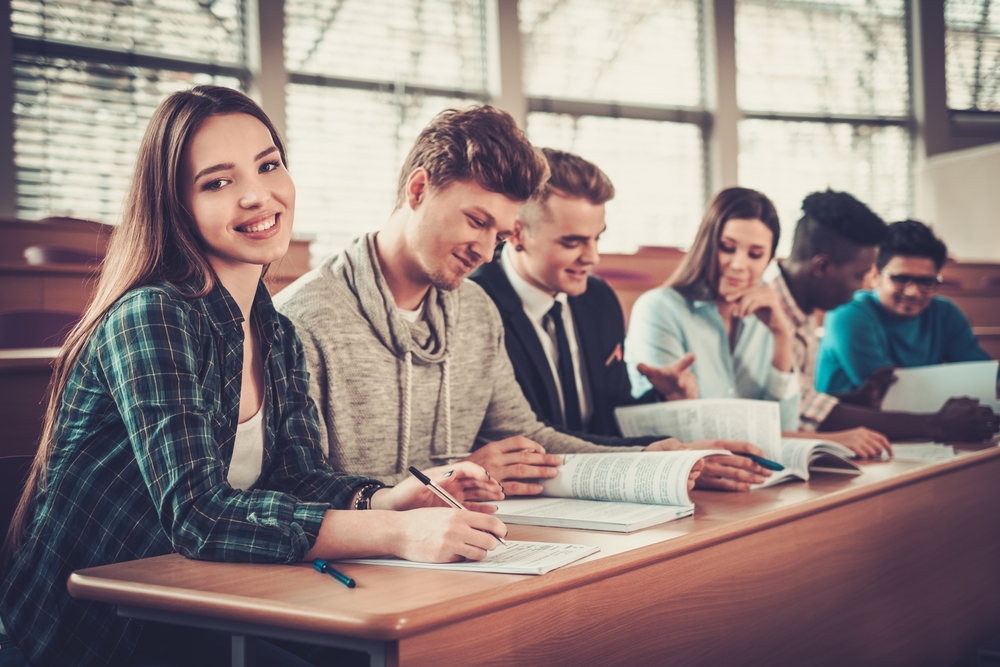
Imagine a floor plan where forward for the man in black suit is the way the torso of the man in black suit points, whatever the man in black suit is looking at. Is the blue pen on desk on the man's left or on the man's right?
on the man's right

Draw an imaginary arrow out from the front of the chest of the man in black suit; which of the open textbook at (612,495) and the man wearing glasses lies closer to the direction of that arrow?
the open textbook

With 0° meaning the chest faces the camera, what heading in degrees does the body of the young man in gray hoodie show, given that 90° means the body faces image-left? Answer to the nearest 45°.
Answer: approximately 315°

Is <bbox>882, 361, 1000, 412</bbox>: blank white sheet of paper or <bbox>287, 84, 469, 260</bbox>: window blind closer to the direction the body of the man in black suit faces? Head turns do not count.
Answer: the blank white sheet of paper

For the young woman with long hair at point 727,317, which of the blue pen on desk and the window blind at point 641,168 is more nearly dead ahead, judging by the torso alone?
the blue pen on desk

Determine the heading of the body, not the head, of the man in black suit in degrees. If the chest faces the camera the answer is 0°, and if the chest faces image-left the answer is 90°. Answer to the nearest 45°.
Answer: approximately 315°
